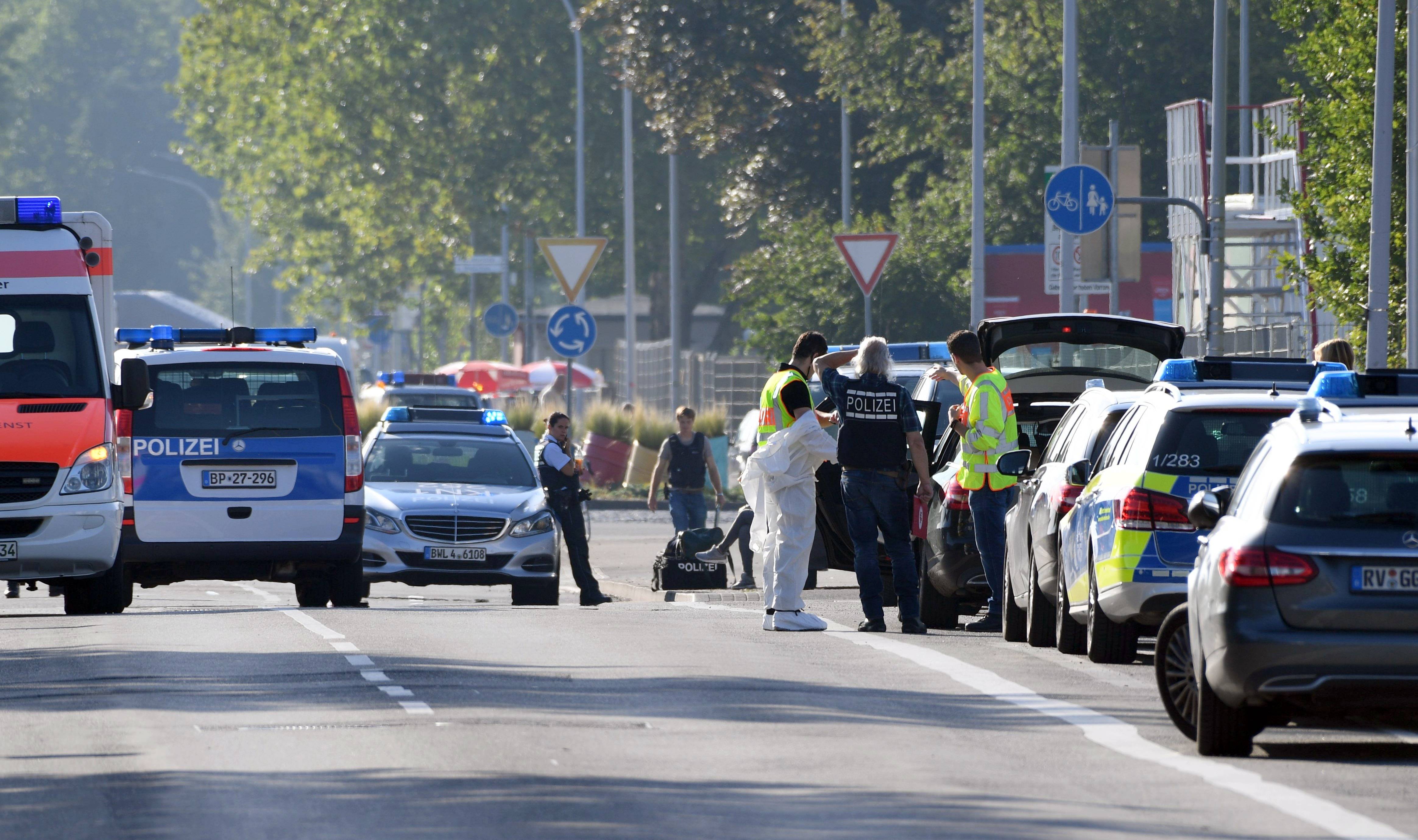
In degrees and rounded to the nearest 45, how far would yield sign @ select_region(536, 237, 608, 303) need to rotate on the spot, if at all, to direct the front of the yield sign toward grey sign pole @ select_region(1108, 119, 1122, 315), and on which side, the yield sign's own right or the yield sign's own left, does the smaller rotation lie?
approximately 90° to the yield sign's own left

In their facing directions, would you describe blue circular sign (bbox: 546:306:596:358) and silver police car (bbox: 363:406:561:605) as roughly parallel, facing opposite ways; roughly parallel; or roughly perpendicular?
roughly parallel

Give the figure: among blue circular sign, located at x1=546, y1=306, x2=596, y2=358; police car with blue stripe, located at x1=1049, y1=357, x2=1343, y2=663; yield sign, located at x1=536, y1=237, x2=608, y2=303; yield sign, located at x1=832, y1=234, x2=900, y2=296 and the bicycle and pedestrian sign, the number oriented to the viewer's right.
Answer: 0

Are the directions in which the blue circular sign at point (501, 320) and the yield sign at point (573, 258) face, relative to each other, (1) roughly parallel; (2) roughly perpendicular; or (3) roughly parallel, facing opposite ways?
roughly parallel

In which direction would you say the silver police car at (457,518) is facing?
toward the camera

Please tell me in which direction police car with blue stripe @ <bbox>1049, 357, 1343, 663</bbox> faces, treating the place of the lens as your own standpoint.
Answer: facing away from the viewer

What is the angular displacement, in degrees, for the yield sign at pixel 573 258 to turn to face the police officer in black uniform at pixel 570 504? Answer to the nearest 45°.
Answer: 0° — it already faces them

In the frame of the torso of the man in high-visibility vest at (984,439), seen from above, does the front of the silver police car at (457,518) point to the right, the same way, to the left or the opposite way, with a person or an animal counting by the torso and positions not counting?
to the left

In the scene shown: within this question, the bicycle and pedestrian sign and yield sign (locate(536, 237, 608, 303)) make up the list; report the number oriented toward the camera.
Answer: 2

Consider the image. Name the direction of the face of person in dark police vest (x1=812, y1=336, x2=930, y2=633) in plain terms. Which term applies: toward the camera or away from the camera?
away from the camera

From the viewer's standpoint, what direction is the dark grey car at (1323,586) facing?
away from the camera

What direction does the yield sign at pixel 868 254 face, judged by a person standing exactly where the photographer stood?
facing the viewer

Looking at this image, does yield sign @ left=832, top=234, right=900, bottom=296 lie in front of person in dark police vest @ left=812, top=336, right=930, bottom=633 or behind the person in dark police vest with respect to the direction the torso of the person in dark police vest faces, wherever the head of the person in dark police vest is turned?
in front

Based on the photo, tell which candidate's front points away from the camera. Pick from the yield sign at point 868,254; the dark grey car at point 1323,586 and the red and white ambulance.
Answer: the dark grey car

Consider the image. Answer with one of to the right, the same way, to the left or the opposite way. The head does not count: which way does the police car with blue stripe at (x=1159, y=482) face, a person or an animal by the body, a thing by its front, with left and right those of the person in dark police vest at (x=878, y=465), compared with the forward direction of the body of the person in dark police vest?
the same way

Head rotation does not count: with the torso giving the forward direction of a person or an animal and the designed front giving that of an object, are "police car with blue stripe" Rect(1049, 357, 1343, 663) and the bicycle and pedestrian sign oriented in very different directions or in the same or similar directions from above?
very different directions

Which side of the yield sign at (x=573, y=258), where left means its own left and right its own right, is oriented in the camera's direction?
front
